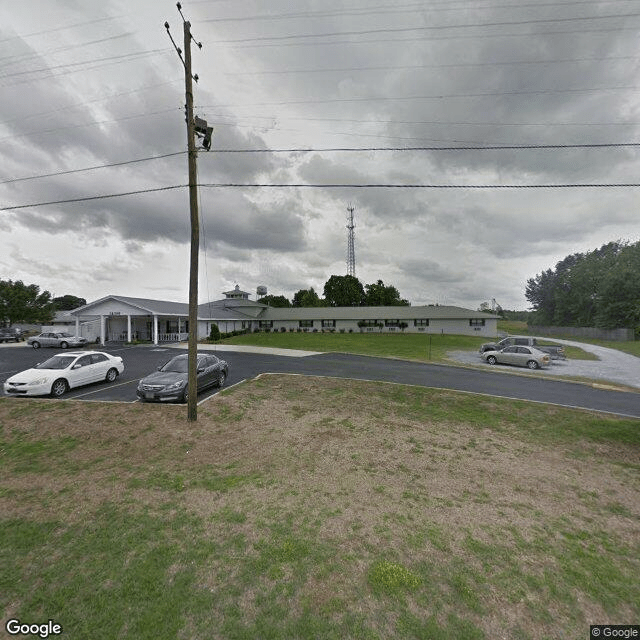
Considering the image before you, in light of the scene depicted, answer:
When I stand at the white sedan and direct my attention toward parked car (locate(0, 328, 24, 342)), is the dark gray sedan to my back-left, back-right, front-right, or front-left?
back-right

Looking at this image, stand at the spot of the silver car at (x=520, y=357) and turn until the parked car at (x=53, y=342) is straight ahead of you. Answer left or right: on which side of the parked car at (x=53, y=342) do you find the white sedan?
left

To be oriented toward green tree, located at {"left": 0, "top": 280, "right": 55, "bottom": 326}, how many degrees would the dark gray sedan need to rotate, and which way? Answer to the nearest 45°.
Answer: approximately 90° to its right

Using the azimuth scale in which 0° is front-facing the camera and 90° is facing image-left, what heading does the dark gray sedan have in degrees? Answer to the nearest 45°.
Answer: approximately 45°

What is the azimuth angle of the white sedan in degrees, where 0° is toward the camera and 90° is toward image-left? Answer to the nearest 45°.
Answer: approximately 45°
